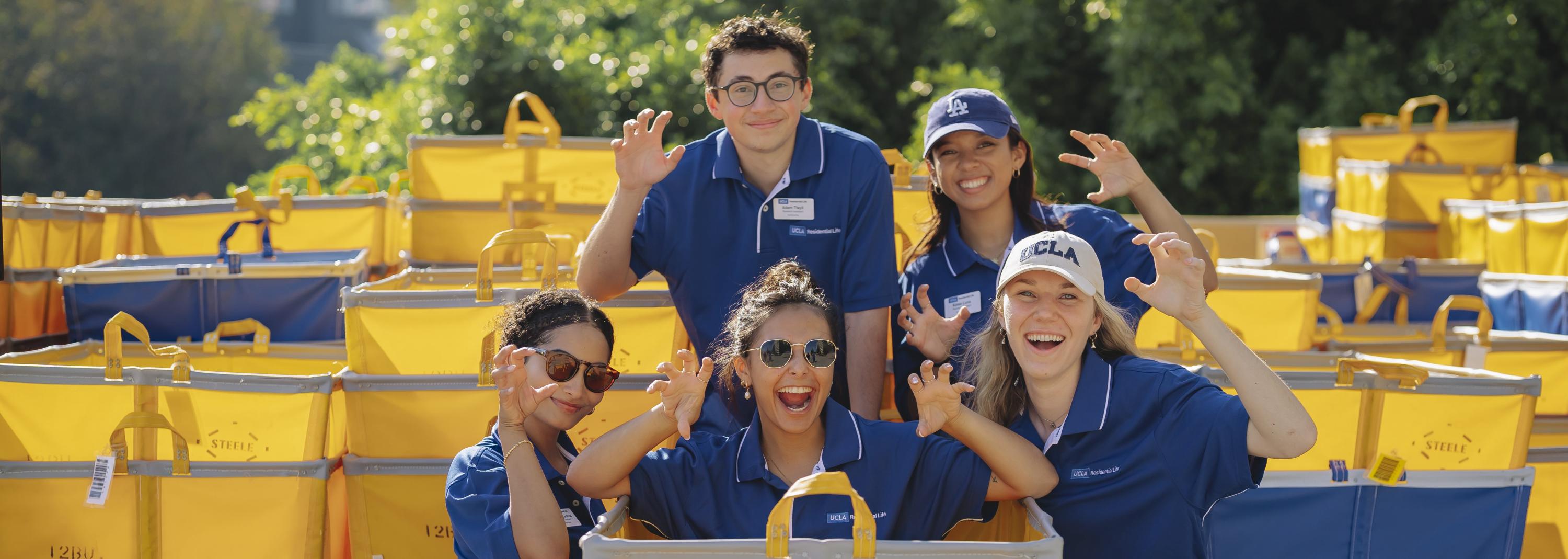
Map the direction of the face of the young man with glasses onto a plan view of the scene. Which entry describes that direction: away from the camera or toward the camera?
toward the camera

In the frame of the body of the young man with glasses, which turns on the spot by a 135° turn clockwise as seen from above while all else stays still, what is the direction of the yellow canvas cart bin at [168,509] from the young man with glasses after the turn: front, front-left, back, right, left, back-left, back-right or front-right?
front-left

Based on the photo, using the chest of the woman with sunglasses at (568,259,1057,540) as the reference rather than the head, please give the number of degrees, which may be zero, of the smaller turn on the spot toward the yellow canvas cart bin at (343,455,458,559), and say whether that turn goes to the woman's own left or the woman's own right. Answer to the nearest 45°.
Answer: approximately 135° to the woman's own right

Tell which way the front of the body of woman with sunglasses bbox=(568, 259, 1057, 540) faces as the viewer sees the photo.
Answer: toward the camera

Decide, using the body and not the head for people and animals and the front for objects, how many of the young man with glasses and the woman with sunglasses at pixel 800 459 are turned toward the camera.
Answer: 2

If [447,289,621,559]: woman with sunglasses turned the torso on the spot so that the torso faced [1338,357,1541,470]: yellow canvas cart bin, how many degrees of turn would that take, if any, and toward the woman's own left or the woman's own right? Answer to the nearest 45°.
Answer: approximately 45° to the woman's own left

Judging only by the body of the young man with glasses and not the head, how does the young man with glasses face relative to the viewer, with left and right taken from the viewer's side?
facing the viewer

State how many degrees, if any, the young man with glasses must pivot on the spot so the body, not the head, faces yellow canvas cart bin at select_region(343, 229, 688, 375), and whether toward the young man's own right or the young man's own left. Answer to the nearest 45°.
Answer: approximately 90° to the young man's own right

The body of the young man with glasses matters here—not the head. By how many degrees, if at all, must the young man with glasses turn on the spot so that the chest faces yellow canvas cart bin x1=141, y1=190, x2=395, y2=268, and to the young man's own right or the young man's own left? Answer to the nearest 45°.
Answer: approximately 135° to the young man's own right

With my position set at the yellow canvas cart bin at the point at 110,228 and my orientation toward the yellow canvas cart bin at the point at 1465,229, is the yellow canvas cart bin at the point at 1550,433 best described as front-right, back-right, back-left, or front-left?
front-right

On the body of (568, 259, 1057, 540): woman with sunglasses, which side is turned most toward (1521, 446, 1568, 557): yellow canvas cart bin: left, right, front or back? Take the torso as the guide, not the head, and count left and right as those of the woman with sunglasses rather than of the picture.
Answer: left

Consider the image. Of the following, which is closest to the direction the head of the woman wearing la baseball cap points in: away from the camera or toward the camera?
toward the camera

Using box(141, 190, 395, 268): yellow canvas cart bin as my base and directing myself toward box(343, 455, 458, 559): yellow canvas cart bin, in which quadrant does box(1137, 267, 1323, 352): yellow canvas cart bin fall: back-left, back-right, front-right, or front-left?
front-left

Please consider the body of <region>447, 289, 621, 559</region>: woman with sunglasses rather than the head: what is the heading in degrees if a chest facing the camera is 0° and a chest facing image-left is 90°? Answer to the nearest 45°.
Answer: approximately 315°
